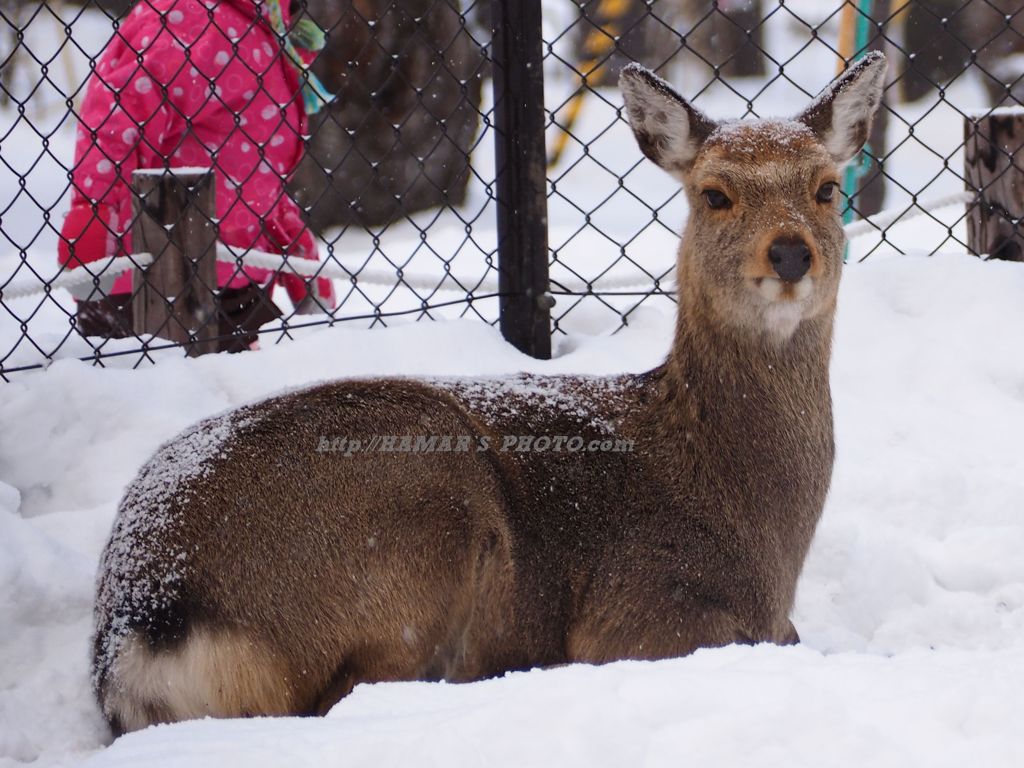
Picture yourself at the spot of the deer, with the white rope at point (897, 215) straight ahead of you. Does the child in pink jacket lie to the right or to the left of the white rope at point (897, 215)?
left

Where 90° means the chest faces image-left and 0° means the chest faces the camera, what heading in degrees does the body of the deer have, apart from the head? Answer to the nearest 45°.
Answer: approximately 270°

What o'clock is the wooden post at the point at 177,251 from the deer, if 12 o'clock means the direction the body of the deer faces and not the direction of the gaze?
The wooden post is roughly at 8 o'clock from the deer.

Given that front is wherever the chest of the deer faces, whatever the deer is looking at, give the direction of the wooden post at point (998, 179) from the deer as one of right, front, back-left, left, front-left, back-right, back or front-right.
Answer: front-left

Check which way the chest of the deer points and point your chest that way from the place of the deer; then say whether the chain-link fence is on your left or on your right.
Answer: on your left

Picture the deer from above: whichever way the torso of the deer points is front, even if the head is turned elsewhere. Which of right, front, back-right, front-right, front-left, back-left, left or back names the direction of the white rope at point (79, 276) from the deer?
back-left

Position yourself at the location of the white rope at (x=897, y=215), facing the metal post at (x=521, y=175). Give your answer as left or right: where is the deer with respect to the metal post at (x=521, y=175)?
left

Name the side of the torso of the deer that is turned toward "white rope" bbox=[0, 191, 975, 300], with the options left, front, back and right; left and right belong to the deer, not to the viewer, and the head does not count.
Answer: left

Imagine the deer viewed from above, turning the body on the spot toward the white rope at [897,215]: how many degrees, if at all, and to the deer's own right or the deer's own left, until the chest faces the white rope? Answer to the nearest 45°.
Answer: approximately 45° to the deer's own left

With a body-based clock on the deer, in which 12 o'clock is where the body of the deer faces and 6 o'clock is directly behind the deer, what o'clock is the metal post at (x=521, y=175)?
The metal post is roughly at 9 o'clock from the deer.

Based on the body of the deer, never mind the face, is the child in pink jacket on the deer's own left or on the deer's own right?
on the deer's own left
